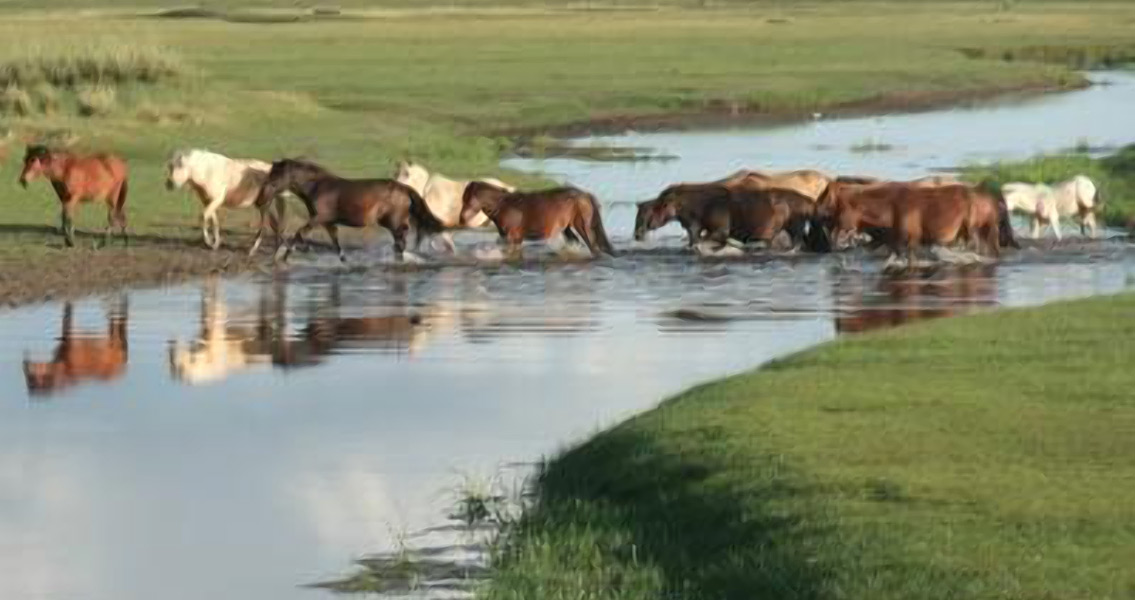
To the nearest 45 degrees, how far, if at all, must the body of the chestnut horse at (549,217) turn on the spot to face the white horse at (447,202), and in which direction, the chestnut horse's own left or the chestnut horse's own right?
approximately 45° to the chestnut horse's own right

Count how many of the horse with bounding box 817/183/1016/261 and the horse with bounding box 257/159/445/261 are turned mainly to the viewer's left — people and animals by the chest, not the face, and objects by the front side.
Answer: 2

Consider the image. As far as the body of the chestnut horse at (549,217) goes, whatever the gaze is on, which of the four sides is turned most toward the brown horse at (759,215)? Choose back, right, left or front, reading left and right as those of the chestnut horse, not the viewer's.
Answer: back

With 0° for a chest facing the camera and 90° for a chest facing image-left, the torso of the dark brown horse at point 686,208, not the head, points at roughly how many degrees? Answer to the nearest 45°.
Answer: approximately 90°

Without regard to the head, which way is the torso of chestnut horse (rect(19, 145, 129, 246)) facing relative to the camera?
to the viewer's left

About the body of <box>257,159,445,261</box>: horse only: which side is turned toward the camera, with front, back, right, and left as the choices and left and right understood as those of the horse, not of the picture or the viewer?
left

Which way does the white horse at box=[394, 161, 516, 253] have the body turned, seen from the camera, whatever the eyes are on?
to the viewer's left

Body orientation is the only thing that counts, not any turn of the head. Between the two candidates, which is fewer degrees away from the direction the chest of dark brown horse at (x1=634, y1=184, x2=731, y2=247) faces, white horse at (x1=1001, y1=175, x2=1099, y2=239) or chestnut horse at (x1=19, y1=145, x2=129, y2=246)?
the chestnut horse

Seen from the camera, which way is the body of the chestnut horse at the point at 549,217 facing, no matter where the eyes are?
to the viewer's left

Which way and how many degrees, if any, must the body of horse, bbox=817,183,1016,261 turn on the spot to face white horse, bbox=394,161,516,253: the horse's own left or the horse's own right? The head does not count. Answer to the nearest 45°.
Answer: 0° — it already faces it
